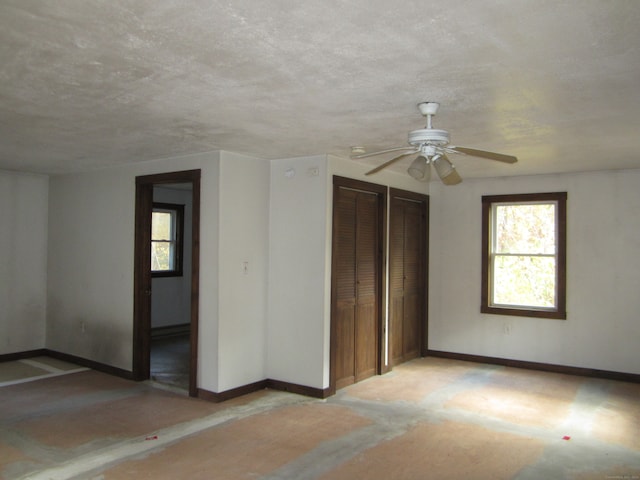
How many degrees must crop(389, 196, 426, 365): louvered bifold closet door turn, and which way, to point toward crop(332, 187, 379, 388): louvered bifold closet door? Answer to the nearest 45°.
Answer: approximately 90° to its right

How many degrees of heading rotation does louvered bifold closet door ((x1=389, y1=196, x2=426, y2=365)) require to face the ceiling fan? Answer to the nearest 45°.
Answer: approximately 45° to its right

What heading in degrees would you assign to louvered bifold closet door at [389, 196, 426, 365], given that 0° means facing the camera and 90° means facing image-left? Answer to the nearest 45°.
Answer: approximately 315°

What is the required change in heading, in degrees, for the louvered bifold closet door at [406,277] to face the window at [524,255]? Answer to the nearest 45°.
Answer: approximately 45° to its left

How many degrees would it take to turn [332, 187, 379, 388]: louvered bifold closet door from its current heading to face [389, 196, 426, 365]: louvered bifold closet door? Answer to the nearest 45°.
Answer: approximately 90° to its left

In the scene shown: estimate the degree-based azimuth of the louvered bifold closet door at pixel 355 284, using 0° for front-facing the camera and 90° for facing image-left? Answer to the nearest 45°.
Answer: approximately 315°

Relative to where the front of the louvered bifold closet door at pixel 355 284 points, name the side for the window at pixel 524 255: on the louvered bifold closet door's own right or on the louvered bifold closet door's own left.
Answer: on the louvered bifold closet door's own left
